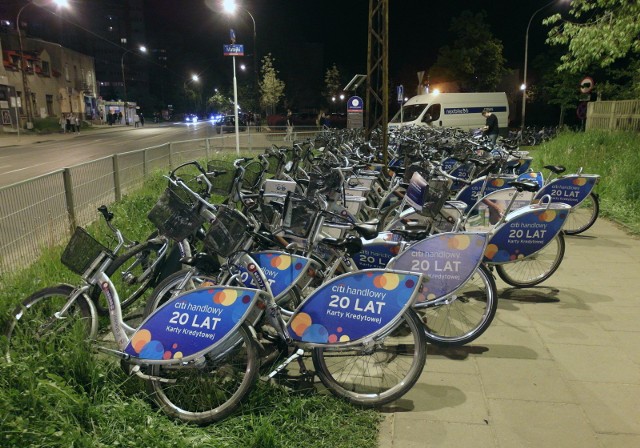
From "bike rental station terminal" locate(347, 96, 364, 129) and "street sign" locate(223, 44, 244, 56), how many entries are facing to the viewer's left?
0

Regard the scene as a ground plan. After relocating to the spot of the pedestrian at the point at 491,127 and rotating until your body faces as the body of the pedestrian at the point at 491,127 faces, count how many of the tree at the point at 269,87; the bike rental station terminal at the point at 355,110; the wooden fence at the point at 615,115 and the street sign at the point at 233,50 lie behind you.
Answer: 1

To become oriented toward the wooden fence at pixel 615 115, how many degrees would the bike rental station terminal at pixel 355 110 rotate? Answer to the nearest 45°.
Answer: approximately 90° to its left

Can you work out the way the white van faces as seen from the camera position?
facing the viewer and to the left of the viewer

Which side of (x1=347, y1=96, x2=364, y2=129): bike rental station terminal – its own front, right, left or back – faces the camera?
front

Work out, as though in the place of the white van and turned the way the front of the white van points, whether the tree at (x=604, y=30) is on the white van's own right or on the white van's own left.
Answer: on the white van's own left

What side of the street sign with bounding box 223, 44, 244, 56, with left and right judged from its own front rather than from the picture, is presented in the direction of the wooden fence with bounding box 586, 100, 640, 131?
left

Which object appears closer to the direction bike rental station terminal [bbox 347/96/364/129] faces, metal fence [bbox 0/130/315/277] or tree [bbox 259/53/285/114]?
the metal fence

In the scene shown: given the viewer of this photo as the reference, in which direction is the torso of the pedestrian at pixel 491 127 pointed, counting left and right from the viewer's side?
facing to the left of the viewer

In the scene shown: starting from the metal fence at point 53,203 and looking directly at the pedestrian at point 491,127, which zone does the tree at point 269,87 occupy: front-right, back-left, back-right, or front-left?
front-left

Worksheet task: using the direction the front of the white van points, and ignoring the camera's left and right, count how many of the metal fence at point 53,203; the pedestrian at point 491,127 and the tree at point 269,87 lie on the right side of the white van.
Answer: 1

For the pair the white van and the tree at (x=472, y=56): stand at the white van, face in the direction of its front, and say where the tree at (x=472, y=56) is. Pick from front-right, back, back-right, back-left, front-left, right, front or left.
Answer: back-right

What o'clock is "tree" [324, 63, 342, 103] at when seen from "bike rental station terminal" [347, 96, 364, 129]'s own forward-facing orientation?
The tree is roughly at 6 o'clock from the bike rental station terminal.

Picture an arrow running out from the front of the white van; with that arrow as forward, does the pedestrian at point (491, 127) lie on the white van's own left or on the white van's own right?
on the white van's own left

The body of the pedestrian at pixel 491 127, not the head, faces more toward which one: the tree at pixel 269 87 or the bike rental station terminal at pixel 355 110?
the bike rental station terminal

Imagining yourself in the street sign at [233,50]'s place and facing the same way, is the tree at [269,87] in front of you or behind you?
behind

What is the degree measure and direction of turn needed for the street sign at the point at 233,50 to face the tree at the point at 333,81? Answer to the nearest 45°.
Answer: approximately 180°

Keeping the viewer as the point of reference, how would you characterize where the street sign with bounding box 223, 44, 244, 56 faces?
facing the viewer

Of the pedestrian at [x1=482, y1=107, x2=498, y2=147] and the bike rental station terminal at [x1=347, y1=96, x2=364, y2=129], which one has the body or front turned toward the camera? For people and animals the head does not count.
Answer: the bike rental station terminal
